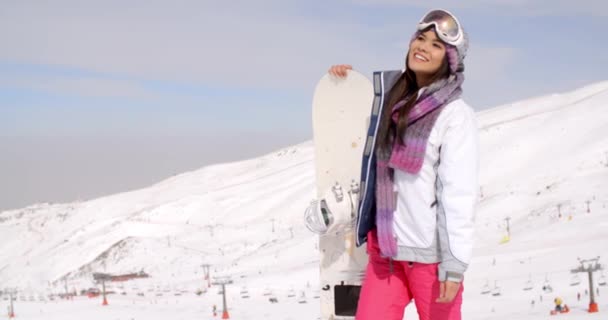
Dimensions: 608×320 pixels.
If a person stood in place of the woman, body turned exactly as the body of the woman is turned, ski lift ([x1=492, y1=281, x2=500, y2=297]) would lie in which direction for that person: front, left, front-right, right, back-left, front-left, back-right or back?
back-right

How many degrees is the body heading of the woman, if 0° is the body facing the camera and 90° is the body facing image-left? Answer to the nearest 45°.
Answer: approximately 45°

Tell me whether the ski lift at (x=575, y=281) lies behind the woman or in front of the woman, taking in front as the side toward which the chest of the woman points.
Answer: behind

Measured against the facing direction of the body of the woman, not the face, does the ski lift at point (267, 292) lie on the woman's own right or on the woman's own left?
on the woman's own right

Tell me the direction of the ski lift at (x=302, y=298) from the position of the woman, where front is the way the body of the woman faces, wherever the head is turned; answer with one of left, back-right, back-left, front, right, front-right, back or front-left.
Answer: back-right
